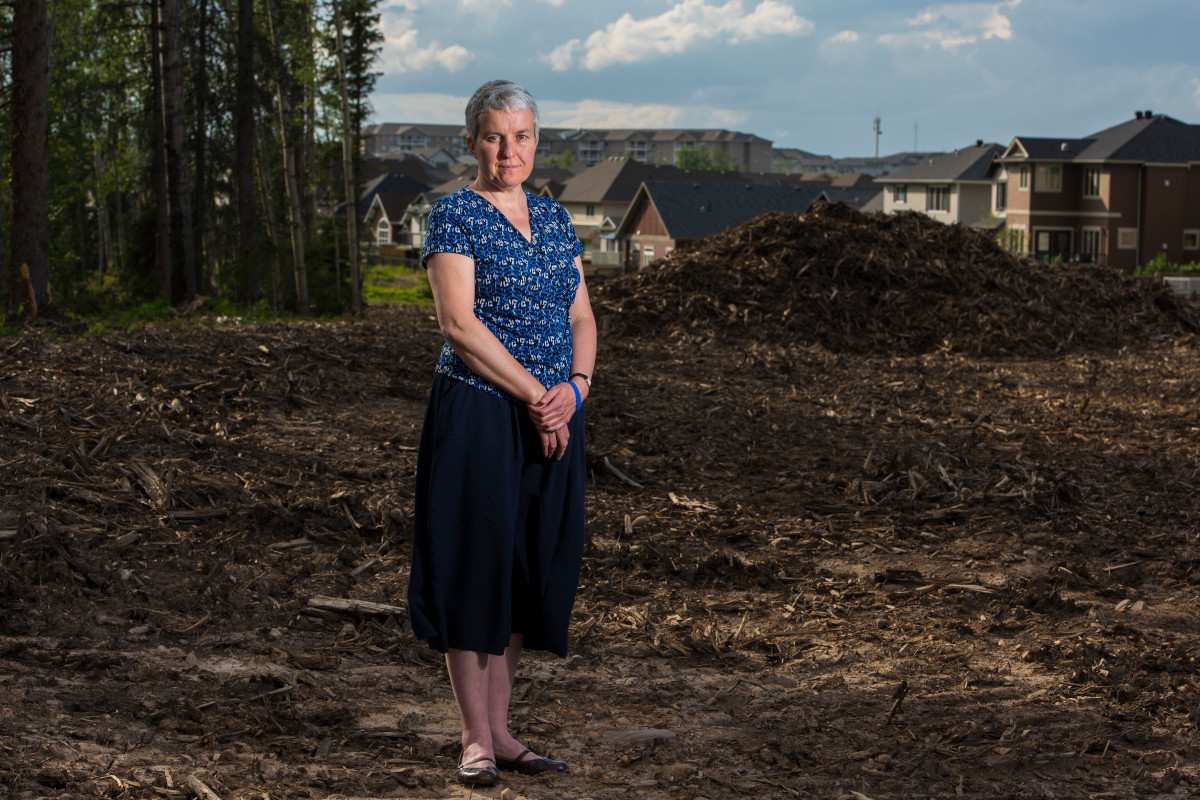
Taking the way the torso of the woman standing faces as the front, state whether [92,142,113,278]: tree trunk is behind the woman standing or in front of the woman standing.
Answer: behind

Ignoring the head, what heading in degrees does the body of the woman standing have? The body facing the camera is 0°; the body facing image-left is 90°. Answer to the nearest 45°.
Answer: approximately 315°

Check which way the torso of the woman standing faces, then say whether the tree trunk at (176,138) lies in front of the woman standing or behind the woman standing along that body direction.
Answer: behind
